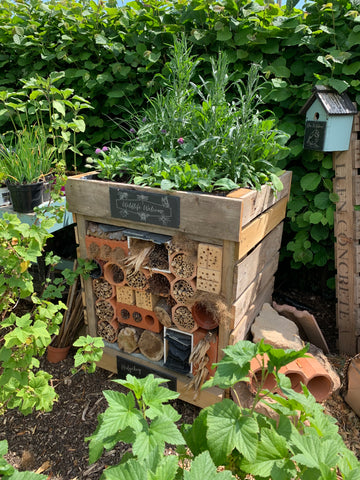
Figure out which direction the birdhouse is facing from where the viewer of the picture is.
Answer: facing the viewer and to the left of the viewer

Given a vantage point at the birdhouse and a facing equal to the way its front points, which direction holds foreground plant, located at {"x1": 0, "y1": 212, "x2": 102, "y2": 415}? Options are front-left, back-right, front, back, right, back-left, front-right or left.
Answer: front

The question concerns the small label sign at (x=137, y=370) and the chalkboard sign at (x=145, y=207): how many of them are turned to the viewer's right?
0

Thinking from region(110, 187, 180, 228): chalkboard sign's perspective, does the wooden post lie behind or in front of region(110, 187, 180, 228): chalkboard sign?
behind

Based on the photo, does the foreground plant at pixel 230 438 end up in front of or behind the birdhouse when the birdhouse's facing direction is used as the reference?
in front
